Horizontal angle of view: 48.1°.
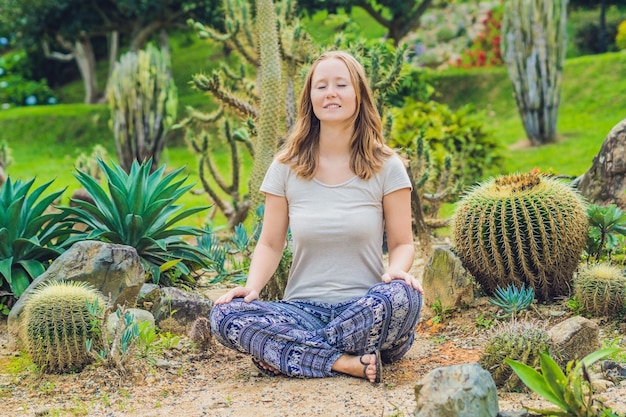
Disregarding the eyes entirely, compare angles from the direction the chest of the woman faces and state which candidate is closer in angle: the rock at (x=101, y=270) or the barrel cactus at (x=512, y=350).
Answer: the barrel cactus

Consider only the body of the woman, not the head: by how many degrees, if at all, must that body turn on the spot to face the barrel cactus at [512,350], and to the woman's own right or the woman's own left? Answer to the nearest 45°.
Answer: approximately 45° to the woman's own left

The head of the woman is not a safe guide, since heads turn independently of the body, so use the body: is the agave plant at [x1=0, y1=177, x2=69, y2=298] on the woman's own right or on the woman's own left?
on the woman's own right

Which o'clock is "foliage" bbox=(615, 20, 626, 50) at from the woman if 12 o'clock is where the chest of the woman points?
The foliage is roughly at 7 o'clock from the woman.

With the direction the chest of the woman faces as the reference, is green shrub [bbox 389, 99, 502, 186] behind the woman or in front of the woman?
behind

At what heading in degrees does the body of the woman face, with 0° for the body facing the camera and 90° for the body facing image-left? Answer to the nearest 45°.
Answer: approximately 0°

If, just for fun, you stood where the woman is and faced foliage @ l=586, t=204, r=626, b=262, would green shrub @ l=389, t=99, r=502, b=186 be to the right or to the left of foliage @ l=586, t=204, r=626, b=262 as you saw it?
left

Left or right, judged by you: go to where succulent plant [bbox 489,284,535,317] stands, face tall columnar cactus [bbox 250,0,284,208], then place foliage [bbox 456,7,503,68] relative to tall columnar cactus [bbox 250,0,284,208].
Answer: right

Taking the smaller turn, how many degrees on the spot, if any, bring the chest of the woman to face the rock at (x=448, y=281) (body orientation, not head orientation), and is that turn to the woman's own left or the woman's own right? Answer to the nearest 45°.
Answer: approximately 135° to the woman's own left

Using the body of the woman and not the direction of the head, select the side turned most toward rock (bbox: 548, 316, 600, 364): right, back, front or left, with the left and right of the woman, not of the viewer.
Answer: left

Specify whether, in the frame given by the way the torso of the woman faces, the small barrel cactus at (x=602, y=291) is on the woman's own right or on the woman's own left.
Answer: on the woman's own left

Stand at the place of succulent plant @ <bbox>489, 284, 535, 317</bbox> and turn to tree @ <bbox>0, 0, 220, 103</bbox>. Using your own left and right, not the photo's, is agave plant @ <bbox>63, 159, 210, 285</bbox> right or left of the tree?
left

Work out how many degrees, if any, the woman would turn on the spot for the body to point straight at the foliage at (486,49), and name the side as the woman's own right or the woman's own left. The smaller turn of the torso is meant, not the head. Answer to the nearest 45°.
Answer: approximately 180°

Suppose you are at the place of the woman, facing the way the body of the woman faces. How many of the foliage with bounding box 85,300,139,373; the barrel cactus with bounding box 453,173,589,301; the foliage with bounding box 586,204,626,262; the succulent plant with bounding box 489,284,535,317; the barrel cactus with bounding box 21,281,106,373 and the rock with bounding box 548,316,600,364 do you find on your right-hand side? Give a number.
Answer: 2

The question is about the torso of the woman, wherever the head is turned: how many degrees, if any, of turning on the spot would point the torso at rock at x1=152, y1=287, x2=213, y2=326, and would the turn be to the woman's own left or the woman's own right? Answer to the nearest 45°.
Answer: approximately 135° to the woman's own right
